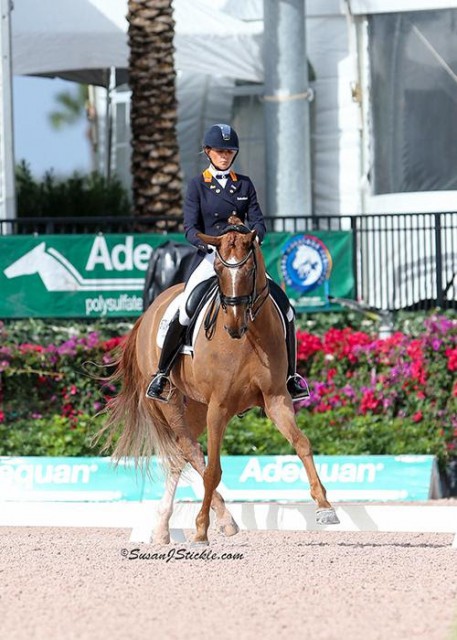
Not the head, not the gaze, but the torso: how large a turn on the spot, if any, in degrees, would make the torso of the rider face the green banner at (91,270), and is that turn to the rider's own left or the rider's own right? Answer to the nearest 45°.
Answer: approximately 180°

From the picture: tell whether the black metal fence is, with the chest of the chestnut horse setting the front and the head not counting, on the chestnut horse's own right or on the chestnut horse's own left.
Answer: on the chestnut horse's own left

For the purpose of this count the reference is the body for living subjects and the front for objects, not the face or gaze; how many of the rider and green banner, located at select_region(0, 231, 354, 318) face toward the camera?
2

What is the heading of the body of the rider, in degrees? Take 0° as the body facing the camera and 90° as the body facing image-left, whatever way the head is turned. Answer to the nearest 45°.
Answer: approximately 0°

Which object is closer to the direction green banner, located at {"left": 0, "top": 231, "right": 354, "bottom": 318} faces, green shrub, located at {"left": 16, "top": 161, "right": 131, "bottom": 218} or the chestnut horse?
the chestnut horse

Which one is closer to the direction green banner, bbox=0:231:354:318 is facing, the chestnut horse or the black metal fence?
the chestnut horse

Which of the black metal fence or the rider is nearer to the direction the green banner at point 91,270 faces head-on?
the rider

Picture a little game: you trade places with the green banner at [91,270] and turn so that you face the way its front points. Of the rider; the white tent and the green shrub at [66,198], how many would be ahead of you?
1

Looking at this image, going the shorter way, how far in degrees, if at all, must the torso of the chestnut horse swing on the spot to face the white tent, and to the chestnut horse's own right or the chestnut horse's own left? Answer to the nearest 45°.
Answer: approximately 135° to the chestnut horse's own left
